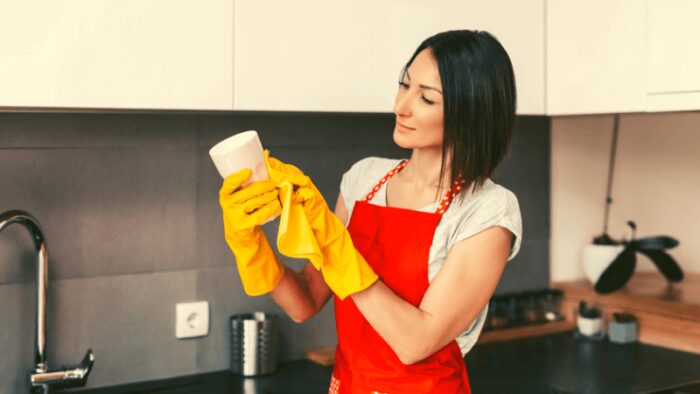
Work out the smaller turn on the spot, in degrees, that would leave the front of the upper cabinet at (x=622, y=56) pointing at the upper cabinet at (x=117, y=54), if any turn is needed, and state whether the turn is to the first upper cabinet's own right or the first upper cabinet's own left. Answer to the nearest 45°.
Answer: approximately 45° to the first upper cabinet's own right

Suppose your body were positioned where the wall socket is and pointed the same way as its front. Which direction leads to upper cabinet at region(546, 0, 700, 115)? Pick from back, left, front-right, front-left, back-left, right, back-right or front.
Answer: left

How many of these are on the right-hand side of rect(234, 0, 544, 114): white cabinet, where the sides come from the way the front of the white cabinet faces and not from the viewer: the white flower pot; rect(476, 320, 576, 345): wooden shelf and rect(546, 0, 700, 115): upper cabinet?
0

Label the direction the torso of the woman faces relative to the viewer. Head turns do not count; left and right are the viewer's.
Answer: facing the viewer and to the left of the viewer

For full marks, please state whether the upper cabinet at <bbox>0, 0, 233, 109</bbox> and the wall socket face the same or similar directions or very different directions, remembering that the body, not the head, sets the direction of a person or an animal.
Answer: same or similar directions

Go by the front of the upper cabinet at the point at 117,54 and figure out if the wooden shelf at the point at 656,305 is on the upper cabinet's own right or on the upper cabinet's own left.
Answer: on the upper cabinet's own left

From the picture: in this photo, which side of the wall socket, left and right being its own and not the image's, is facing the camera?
front

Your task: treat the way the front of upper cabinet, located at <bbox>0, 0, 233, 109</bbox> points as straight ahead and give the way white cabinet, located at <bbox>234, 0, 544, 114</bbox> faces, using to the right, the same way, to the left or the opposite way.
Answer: the same way

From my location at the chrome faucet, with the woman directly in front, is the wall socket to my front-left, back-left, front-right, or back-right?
front-left

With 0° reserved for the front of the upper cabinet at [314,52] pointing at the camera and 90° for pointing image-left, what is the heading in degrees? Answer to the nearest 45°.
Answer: approximately 0°

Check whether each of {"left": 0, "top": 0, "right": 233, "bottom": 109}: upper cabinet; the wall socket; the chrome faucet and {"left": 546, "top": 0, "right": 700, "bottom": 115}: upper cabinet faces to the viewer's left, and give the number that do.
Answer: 1

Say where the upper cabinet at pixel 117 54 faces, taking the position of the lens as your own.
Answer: facing the viewer

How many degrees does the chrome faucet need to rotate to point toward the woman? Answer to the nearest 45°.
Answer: approximately 135° to its left
